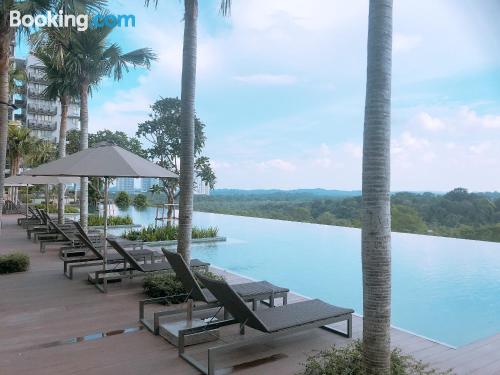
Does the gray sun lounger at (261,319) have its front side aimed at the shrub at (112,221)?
no

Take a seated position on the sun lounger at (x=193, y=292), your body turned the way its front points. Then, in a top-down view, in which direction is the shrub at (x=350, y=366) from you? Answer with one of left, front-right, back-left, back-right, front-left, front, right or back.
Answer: right

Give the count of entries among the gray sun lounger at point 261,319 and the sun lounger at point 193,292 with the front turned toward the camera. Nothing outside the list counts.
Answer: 0

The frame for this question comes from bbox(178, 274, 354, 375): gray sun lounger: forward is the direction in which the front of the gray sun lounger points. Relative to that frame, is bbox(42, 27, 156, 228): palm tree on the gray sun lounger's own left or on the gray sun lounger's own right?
on the gray sun lounger's own left

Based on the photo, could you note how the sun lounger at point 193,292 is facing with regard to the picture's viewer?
facing away from the viewer and to the right of the viewer

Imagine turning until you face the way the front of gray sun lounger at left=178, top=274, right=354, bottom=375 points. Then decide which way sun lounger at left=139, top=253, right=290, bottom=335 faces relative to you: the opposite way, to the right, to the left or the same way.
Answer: the same way

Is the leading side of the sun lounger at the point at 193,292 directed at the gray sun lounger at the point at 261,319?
no

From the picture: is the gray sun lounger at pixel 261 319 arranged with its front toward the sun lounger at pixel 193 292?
no
